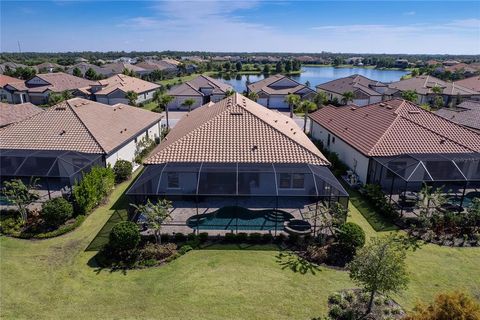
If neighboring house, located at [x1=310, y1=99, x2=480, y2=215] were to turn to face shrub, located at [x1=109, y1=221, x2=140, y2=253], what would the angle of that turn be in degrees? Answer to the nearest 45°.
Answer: approximately 90° to its left

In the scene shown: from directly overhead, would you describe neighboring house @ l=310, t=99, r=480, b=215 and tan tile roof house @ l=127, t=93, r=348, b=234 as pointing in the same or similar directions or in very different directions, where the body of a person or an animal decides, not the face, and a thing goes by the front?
same or similar directions

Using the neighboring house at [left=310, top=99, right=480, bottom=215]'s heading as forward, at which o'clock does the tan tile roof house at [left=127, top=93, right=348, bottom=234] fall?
The tan tile roof house is roughly at 9 o'clock from the neighboring house.

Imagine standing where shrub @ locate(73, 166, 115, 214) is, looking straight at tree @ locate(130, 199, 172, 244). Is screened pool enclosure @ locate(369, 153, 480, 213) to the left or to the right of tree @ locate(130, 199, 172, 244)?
left

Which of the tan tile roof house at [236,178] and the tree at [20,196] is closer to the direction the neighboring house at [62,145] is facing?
the tan tile roof house

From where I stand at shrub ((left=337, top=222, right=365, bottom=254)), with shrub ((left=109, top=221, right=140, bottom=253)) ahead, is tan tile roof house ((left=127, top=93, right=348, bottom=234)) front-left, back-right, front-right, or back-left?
front-right

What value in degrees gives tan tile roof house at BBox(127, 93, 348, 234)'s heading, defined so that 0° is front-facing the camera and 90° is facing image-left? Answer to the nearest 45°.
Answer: approximately 180°

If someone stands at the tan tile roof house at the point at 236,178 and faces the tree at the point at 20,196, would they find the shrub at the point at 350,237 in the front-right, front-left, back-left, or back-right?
back-left

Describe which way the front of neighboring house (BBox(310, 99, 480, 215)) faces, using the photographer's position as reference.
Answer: facing away from the viewer and to the left of the viewer

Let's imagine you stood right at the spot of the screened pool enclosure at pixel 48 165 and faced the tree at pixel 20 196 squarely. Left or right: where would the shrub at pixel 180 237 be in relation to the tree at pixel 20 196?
left

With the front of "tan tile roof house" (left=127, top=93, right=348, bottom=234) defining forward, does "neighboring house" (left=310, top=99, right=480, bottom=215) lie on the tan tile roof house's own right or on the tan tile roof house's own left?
on the tan tile roof house's own right

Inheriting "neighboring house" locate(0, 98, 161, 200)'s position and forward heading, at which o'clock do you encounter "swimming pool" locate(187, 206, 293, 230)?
The swimming pool is roughly at 3 o'clock from the neighboring house.

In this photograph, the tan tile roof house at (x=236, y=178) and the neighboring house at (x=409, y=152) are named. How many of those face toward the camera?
0

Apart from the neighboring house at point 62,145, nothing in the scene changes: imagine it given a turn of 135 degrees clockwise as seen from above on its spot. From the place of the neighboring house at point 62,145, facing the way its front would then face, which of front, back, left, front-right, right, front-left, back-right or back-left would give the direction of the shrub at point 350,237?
front-left

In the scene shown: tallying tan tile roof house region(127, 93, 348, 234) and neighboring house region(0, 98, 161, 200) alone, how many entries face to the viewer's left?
0

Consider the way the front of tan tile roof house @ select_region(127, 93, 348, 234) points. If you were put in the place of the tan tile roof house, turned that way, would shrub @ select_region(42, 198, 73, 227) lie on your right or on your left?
on your left

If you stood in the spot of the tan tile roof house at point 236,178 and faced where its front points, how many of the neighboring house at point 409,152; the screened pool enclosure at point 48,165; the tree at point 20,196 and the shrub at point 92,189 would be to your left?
3

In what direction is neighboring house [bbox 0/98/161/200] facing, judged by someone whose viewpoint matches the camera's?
facing away from the viewer and to the right of the viewer
